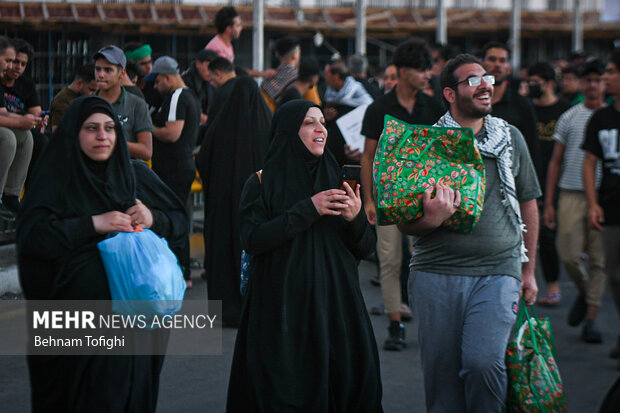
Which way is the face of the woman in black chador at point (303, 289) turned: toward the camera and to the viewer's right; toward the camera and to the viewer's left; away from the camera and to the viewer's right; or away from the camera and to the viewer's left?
toward the camera and to the viewer's right

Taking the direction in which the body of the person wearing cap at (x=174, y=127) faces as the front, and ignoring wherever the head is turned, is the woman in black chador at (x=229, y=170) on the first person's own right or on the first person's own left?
on the first person's own left

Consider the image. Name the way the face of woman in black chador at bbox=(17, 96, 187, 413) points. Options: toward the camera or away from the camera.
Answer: toward the camera

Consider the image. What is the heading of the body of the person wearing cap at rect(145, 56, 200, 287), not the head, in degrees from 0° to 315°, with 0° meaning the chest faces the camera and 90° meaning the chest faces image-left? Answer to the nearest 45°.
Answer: approximately 90°

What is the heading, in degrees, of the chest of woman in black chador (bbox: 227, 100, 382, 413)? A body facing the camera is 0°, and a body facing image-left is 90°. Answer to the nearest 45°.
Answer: approximately 315°

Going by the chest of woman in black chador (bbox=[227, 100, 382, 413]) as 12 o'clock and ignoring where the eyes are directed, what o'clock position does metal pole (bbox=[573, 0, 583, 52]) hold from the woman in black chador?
The metal pole is roughly at 8 o'clock from the woman in black chador.

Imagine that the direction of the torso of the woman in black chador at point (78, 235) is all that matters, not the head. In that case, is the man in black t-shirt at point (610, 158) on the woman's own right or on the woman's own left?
on the woman's own left

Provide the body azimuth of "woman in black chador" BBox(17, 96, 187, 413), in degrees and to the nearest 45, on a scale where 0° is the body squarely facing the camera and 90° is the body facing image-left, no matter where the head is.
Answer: approximately 315°

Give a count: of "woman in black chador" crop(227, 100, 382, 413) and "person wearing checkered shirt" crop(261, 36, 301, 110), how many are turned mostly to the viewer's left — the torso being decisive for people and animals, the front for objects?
0

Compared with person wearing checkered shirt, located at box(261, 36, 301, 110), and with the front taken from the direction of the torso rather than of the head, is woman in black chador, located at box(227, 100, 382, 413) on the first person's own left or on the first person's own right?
on the first person's own right
